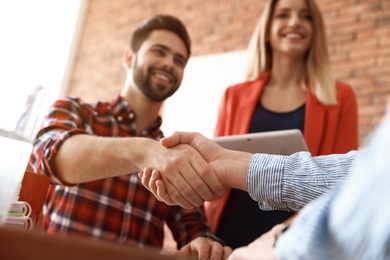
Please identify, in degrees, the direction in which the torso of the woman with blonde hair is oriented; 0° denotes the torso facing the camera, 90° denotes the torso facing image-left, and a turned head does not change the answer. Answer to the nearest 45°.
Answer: approximately 0°

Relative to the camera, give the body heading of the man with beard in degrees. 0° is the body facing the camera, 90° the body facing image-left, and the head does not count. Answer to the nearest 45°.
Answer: approximately 315°
